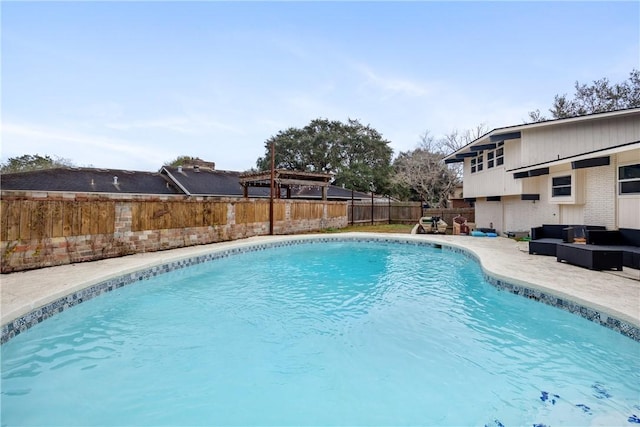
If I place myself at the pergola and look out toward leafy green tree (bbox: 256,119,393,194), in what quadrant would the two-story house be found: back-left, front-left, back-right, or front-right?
back-right

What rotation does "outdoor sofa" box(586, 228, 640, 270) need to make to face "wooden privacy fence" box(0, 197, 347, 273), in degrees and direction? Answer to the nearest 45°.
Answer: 0° — it already faces it

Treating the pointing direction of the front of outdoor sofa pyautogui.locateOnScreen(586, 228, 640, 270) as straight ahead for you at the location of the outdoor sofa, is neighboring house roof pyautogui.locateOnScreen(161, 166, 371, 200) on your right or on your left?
on your right

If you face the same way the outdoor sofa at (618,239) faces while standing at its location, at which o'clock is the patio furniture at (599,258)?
The patio furniture is roughly at 11 o'clock from the outdoor sofa.

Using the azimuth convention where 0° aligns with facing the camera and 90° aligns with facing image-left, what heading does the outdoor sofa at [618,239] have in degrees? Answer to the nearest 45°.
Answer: approximately 45°
